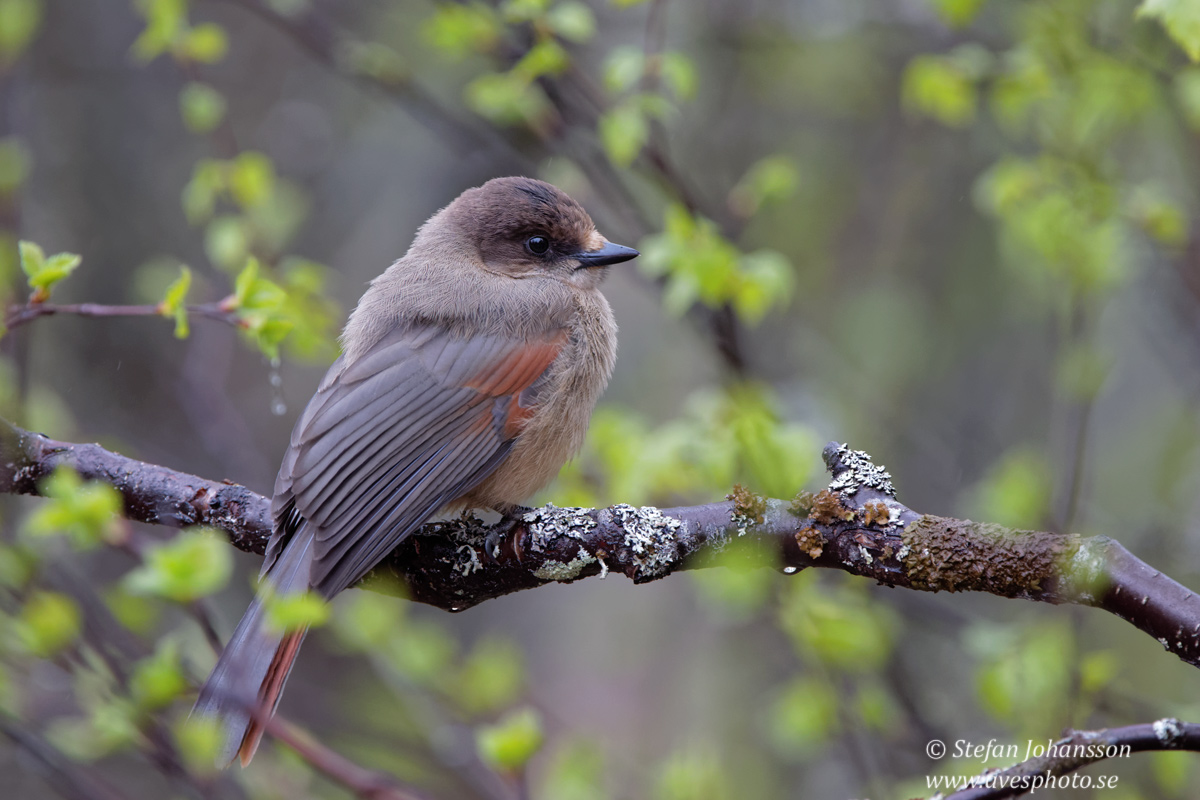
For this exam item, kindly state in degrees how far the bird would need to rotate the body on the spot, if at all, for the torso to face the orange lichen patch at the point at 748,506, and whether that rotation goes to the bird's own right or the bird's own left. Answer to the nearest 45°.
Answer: approximately 45° to the bird's own right

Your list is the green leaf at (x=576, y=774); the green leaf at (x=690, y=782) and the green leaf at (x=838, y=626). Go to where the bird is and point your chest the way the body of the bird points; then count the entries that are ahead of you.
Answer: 3

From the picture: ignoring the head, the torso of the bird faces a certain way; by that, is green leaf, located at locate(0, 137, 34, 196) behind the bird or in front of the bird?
behind

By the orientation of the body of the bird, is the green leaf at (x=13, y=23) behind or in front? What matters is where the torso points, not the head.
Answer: behind

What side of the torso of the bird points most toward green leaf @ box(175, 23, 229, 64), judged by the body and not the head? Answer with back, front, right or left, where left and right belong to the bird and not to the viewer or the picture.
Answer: back

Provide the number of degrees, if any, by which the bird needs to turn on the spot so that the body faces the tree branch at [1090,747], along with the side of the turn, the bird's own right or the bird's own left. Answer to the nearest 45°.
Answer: approximately 45° to the bird's own right

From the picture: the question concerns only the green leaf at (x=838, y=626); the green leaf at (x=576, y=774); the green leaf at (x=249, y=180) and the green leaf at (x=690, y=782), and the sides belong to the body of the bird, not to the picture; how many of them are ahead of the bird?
3

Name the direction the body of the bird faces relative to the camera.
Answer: to the viewer's right
